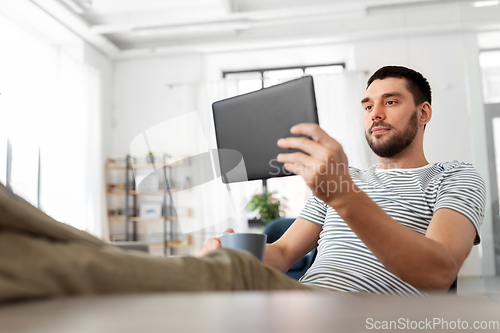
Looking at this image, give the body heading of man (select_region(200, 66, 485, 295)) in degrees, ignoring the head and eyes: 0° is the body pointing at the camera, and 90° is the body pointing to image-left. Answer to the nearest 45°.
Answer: approximately 45°

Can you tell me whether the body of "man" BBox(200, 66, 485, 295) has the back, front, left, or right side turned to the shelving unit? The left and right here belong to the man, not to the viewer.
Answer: right

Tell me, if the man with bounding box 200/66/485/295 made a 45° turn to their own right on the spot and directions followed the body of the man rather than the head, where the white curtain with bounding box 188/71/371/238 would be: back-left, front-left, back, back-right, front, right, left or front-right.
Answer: right

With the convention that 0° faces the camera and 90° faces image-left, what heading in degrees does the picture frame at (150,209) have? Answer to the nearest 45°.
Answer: approximately 0°

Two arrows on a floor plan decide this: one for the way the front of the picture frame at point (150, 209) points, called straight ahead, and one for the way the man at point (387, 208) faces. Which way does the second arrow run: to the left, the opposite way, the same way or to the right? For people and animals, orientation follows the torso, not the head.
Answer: to the right

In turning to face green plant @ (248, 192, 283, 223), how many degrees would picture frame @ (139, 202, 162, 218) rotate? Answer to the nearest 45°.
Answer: approximately 45° to its left
